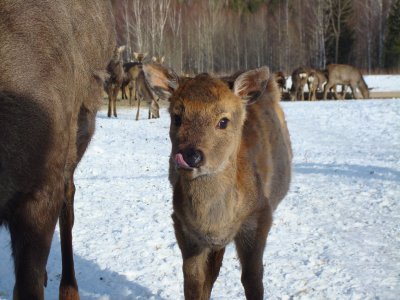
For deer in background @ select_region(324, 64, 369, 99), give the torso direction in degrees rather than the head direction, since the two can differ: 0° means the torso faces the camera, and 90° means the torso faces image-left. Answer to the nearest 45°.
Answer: approximately 270°

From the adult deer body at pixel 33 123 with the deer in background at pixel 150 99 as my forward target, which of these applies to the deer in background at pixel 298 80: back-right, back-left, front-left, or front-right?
front-right

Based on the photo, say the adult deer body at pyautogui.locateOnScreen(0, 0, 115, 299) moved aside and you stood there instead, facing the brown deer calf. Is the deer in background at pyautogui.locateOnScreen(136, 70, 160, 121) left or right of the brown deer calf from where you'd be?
left

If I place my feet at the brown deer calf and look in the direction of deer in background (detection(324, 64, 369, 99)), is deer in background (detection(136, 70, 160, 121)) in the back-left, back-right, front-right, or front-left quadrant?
front-left
